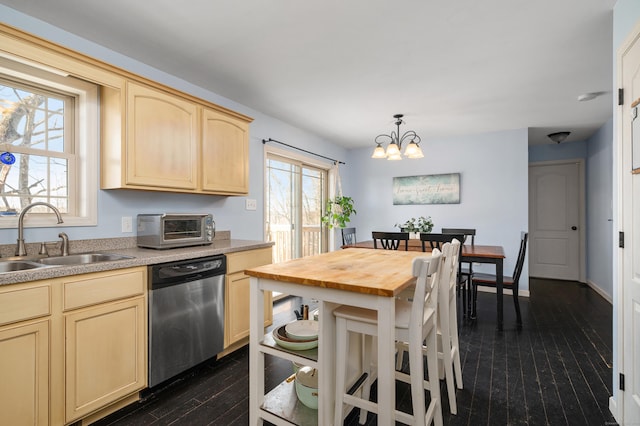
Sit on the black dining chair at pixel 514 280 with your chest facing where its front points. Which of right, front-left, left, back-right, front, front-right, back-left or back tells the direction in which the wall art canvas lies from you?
front-right

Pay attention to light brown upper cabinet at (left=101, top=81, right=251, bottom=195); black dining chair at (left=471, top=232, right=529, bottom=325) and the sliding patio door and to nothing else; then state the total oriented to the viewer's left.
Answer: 1

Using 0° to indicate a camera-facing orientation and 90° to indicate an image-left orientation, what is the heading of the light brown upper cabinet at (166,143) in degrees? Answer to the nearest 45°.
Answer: approximately 315°

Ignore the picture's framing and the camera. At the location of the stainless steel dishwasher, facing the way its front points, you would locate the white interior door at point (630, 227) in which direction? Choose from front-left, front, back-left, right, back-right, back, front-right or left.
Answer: front

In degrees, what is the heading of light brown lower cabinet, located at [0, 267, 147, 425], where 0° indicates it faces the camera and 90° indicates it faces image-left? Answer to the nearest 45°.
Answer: approximately 315°

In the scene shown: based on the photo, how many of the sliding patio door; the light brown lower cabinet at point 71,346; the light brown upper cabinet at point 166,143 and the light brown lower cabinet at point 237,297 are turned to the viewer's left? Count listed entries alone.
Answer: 0

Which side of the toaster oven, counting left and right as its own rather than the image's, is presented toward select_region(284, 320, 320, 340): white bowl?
front

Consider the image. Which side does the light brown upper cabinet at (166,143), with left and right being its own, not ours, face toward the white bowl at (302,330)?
front

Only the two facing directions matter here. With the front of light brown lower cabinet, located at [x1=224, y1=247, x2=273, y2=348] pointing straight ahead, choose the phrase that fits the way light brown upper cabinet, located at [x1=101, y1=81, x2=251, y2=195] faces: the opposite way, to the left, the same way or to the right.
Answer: the same way

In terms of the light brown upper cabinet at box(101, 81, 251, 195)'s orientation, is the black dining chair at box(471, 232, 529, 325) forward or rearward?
forward

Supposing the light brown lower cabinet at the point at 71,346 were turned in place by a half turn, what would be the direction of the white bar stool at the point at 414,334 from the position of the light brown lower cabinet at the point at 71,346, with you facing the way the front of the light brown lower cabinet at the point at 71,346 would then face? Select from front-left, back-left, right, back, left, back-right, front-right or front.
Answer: back

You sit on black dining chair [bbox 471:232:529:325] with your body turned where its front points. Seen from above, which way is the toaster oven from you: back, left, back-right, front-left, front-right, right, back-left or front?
front-left

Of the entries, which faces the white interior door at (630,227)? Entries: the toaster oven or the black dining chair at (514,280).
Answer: the toaster oven

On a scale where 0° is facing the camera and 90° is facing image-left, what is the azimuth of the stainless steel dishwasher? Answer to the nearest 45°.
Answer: approximately 315°

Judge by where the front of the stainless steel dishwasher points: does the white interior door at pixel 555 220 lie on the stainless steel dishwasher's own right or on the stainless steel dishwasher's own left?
on the stainless steel dishwasher's own left

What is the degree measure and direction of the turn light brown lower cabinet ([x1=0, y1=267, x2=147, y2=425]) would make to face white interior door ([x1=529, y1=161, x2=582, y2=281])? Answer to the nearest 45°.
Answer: approximately 45° to its left

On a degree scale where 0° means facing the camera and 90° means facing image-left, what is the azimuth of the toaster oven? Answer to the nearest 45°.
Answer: approximately 315°

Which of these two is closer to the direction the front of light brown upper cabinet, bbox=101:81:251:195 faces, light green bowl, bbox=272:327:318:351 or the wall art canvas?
the light green bowl

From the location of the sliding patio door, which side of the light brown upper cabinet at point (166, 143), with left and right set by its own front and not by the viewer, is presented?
left

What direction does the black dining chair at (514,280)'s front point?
to the viewer's left

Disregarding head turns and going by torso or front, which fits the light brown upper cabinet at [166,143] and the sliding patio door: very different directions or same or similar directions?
same or similar directions

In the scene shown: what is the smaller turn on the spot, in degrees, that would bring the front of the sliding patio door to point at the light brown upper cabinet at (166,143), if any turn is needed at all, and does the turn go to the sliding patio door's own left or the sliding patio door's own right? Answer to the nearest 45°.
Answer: approximately 90° to the sliding patio door's own right

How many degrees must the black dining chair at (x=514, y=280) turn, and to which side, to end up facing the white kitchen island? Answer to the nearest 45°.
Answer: approximately 90° to its left

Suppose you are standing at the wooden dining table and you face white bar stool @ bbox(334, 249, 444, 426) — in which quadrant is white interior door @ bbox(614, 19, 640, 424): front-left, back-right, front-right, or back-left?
front-left

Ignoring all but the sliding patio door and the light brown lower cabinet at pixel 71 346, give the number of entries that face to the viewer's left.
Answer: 0
